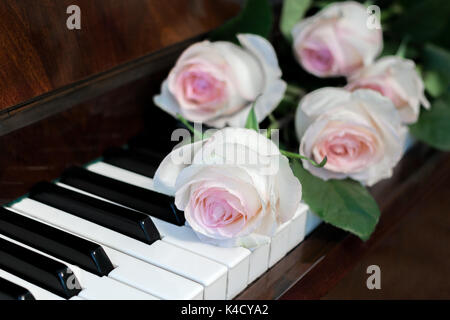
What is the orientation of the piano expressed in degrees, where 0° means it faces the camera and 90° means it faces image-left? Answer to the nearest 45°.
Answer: approximately 315°
